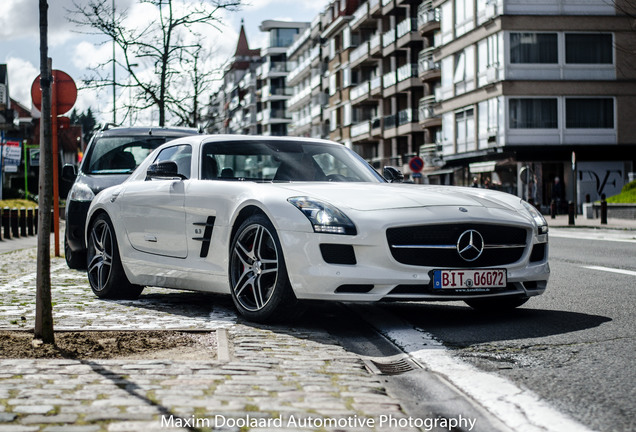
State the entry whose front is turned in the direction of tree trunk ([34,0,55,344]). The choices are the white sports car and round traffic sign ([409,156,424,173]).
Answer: the round traffic sign

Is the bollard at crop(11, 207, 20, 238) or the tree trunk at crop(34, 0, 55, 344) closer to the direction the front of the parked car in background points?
the tree trunk

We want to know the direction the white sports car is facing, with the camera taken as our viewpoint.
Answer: facing the viewer and to the right of the viewer

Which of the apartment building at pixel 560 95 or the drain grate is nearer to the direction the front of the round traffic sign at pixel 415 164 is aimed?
the drain grate

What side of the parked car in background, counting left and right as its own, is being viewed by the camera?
front

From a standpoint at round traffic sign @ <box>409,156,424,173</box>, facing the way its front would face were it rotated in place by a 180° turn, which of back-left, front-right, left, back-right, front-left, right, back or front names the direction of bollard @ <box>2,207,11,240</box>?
back-left

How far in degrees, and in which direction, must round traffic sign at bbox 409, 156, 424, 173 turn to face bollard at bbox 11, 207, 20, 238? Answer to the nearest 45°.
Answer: approximately 45° to its right

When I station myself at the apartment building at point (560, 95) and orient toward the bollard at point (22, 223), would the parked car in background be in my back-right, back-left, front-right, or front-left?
front-left

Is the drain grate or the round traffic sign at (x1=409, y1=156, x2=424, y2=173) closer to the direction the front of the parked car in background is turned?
the drain grate

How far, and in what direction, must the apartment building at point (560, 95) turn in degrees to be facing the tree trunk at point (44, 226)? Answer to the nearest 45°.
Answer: approximately 45° to its left

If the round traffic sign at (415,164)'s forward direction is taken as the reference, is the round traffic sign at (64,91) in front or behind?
in front

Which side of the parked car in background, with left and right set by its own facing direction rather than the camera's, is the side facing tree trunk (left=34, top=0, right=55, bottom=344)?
front

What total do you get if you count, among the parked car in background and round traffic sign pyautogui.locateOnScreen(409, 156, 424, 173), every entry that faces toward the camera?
2

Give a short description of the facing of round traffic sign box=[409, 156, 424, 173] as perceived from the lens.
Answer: facing the viewer

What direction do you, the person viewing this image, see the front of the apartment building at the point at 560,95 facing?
facing the viewer and to the left of the viewer

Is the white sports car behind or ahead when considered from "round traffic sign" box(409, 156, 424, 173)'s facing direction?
ahead

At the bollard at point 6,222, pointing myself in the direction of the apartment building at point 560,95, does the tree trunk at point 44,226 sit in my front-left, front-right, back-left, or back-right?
back-right

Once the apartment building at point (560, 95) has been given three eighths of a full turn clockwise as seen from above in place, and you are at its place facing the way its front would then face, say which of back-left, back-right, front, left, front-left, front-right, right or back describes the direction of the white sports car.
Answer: back

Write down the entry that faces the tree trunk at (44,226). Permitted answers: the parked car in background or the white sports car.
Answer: the parked car in background
